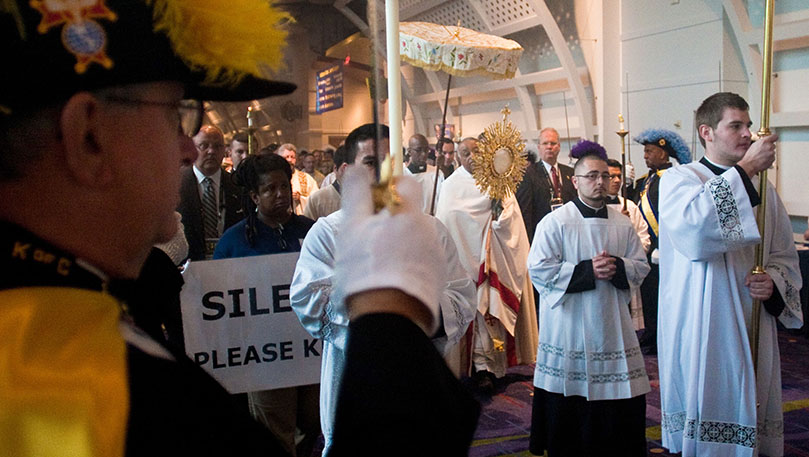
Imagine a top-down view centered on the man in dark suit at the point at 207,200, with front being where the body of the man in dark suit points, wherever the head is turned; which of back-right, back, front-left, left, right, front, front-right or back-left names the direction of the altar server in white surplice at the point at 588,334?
front-left

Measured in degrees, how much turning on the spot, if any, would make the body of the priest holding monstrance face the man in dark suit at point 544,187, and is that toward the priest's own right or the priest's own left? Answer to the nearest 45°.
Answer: approximately 135° to the priest's own left

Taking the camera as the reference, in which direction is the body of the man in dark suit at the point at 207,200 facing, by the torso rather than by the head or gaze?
toward the camera

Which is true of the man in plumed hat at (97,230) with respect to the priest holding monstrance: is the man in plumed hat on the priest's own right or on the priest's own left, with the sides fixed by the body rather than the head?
on the priest's own right

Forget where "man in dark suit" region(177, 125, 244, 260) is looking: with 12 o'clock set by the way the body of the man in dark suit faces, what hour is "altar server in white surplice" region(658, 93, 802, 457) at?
The altar server in white surplice is roughly at 10 o'clock from the man in dark suit.

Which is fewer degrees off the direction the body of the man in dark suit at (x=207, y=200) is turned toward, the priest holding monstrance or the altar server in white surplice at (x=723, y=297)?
the altar server in white surplice

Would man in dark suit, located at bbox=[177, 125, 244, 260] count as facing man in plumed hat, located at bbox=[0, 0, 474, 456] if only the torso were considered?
yes

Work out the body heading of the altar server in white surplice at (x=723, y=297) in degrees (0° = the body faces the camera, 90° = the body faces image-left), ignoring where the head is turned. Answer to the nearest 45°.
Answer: approximately 315°

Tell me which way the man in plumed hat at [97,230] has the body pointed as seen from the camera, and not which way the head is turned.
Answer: to the viewer's right

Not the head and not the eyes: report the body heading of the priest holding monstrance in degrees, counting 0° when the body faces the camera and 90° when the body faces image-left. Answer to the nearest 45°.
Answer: approximately 315°

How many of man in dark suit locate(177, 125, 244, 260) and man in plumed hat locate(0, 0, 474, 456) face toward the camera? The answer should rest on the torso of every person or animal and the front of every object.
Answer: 1
